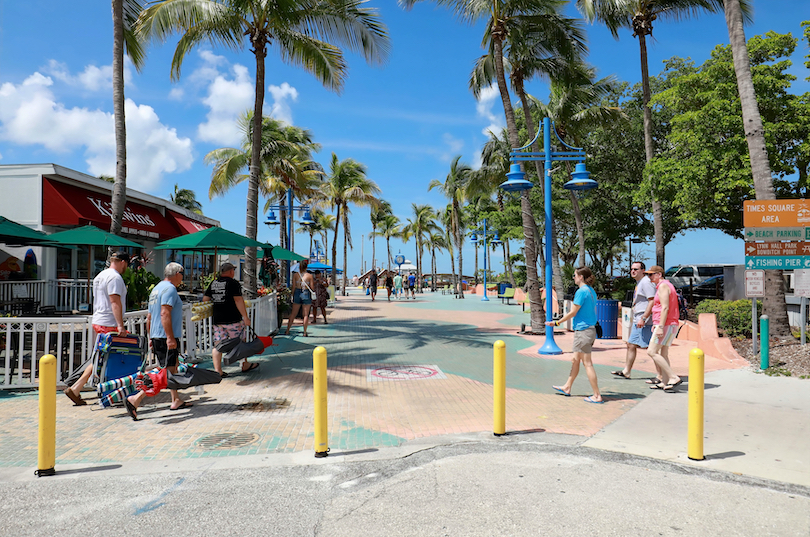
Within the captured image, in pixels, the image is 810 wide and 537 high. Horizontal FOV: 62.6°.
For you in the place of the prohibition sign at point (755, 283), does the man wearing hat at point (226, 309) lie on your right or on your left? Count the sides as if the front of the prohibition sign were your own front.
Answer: on your right

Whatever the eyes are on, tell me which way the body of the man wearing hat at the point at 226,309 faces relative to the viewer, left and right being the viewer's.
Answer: facing away from the viewer and to the right of the viewer

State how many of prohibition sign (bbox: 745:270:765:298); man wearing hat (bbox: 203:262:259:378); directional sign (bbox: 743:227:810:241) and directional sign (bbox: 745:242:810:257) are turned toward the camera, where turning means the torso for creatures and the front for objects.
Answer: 3

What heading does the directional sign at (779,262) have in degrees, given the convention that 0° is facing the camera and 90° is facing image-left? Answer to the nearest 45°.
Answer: approximately 0°

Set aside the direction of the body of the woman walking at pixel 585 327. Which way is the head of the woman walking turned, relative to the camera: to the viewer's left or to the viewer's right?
to the viewer's left

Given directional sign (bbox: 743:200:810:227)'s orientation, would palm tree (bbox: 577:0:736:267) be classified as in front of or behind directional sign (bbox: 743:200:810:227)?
behind
